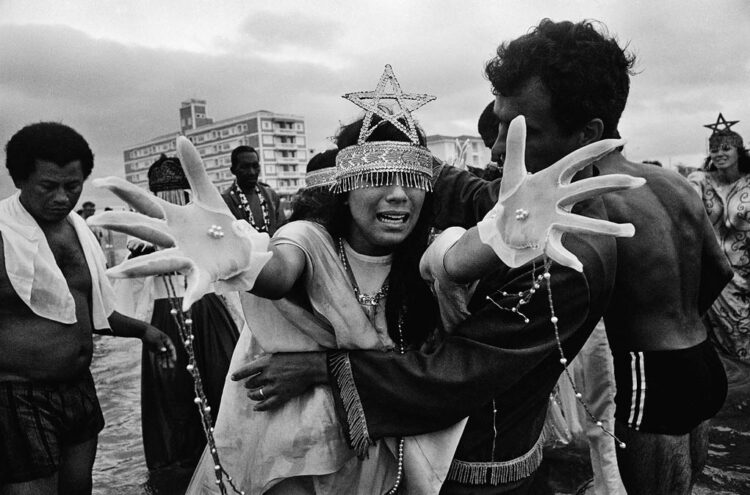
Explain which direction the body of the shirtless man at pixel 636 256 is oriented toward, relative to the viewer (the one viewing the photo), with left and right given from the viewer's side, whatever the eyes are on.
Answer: facing away from the viewer and to the left of the viewer

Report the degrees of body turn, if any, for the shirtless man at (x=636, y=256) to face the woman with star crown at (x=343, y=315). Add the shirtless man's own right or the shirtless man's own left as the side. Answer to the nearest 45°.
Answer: approximately 45° to the shirtless man's own left

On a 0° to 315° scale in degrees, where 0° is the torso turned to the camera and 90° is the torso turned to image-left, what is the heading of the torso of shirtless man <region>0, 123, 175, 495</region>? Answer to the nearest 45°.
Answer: approximately 315°

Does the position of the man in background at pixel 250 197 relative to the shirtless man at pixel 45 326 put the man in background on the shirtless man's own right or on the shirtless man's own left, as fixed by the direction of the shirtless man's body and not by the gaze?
on the shirtless man's own left

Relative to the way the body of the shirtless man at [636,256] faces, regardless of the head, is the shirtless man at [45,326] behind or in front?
in front

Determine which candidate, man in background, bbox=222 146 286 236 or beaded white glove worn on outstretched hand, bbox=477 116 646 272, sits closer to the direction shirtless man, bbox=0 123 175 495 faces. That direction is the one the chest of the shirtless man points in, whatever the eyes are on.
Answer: the beaded white glove worn on outstretched hand

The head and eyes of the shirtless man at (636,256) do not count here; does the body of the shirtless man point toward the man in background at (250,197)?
yes

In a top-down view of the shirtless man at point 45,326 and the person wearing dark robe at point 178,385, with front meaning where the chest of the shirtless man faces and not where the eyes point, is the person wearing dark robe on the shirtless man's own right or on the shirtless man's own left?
on the shirtless man's own left
